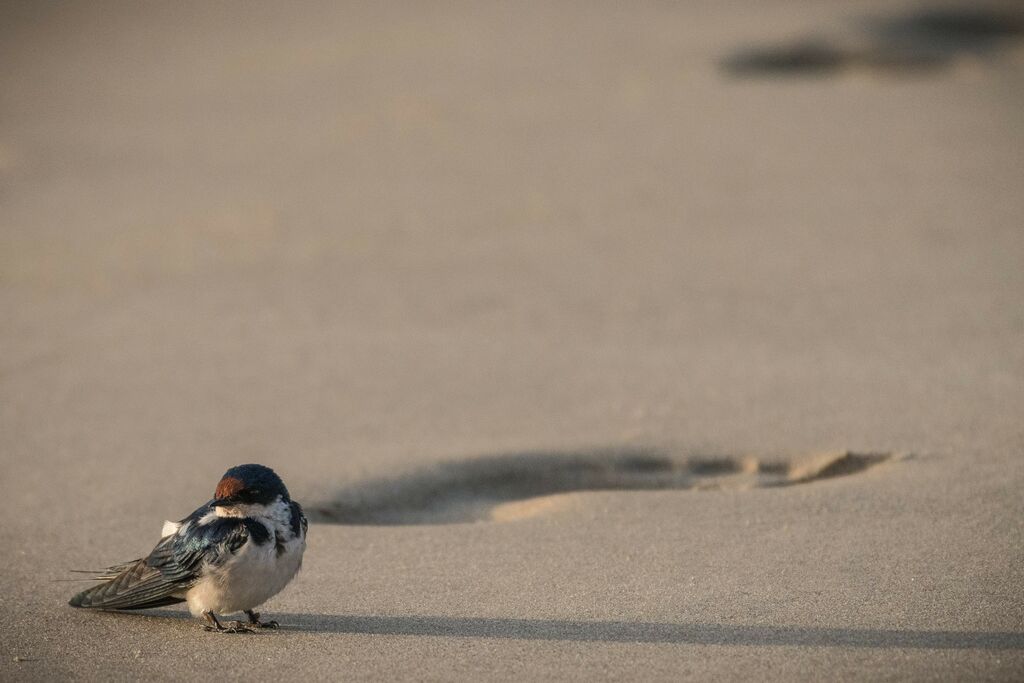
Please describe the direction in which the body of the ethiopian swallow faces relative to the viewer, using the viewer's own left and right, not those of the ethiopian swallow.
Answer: facing the viewer and to the right of the viewer
